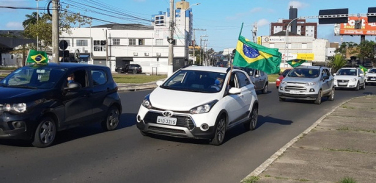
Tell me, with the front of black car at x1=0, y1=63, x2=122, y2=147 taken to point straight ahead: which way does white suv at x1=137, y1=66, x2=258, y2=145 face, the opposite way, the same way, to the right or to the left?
the same way

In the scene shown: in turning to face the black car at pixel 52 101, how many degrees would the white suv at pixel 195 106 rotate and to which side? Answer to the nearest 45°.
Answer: approximately 45° to its right

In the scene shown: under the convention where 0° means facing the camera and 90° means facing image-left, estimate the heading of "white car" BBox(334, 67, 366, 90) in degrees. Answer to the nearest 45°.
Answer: approximately 45°

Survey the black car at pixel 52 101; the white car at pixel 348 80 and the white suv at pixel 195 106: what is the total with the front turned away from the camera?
0

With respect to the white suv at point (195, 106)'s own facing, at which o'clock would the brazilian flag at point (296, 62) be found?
The brazilian flag is roughly at 5 o'clock from the white suv.

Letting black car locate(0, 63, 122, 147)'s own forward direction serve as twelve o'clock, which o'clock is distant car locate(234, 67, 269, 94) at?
The distant car is roughly at 6 o'clock from the black car.

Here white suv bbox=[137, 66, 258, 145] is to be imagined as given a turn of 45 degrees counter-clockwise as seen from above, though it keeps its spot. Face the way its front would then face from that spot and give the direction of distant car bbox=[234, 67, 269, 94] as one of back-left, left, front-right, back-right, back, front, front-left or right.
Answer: back

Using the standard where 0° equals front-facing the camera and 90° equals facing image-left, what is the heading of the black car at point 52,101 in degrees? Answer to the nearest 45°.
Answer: approximately 45°

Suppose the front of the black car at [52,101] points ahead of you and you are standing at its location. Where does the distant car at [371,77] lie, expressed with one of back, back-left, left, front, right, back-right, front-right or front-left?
back

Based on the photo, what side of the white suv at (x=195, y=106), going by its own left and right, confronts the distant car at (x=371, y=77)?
back

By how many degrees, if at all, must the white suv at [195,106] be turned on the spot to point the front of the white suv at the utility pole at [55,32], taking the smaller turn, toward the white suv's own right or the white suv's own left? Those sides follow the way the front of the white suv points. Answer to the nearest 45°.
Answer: approximately 90° to the white suv's own right

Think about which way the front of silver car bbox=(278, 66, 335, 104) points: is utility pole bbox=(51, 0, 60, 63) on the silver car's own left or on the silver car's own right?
on the silver car's own right

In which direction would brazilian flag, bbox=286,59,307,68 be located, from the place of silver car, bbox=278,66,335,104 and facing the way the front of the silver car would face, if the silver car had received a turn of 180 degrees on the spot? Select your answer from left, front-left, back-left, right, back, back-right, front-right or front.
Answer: front-left

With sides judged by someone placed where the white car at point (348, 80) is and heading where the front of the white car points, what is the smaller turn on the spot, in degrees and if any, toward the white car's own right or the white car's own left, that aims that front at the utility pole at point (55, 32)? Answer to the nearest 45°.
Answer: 0° — it already faces it

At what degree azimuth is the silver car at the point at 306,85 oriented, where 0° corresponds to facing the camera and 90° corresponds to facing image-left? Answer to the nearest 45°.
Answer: approximately 45°

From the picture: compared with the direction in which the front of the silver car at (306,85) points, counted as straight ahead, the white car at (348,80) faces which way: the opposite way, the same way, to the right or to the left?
the same way

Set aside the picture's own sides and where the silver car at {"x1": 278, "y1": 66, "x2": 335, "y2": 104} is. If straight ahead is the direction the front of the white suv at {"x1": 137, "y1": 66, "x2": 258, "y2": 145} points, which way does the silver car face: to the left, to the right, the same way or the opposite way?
the same way

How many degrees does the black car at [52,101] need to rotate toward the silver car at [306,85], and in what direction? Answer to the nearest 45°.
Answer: approximately 180°

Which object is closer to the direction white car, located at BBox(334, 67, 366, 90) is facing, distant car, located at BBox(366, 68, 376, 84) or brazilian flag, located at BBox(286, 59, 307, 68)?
the brazilian flag

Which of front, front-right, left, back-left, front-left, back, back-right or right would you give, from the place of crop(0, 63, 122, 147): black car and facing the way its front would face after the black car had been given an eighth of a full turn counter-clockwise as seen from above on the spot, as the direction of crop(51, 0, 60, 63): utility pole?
back
